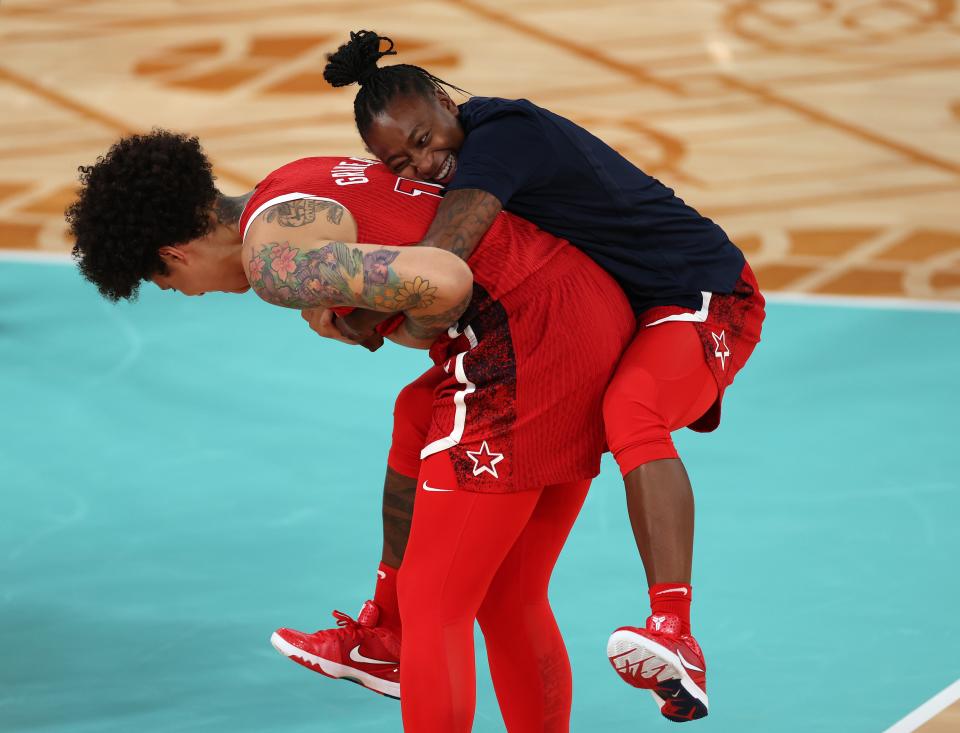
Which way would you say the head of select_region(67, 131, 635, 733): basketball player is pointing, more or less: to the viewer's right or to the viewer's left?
to the viewer's left

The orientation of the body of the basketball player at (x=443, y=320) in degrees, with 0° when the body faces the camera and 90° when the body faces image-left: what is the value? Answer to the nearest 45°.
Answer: approximately 90°
